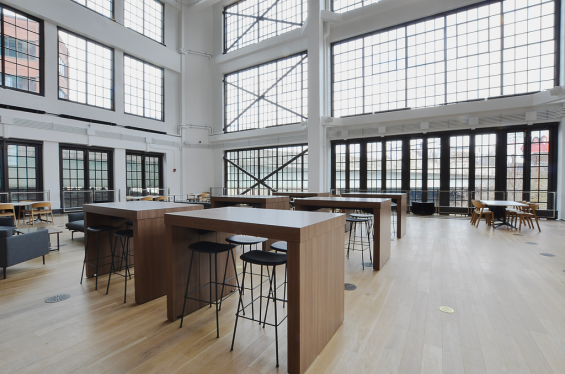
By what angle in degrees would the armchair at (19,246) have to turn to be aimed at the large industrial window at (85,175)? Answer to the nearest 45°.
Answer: approximately 45° to its left

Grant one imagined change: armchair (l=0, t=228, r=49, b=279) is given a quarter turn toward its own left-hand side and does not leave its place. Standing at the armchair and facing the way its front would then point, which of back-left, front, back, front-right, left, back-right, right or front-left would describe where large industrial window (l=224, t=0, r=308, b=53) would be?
right

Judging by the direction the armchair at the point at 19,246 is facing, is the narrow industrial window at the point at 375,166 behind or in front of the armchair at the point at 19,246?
in front

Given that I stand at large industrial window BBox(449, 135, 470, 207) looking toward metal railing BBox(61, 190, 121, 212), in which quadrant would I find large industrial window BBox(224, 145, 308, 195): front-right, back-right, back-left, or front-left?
front-right

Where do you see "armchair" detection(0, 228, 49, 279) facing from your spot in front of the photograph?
facing away from the viewer and to the right of the viewer

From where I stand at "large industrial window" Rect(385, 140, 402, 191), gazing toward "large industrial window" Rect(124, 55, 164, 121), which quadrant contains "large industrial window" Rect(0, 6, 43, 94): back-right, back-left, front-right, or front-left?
front-left

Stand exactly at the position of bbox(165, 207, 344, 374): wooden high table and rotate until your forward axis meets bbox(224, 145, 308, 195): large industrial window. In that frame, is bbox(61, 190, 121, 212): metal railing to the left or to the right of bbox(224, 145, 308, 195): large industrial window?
left

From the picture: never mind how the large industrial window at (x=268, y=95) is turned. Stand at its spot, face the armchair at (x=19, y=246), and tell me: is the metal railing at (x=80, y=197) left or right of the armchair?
right

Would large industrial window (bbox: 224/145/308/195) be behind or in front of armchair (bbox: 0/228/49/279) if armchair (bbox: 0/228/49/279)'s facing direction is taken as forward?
in front

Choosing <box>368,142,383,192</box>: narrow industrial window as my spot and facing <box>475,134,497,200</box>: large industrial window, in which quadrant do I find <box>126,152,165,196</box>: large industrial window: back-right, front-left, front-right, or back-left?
back-right

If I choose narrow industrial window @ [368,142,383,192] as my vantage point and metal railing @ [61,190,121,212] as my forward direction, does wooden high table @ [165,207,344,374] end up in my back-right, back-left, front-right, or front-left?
front-left

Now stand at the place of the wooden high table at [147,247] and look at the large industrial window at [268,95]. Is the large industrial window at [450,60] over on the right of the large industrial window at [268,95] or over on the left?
right
